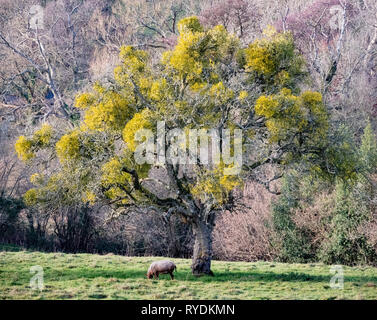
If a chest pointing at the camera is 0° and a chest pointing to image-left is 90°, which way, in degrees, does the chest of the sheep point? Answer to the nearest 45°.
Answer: approximately 90°
